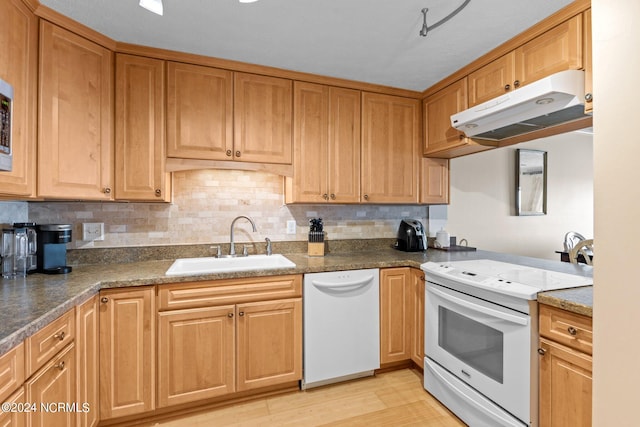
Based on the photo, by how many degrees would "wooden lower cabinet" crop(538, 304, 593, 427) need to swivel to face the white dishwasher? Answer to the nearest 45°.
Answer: approximately 45° to its right

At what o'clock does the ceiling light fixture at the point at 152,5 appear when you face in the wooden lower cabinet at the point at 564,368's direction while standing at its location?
The ceiling light fixture is roughly at 12 o'clock from the wooden lower cabinet.

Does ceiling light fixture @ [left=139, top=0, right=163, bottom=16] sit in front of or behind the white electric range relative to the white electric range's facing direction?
in front

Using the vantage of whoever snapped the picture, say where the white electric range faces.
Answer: facing the viewer and to the left of the viewer

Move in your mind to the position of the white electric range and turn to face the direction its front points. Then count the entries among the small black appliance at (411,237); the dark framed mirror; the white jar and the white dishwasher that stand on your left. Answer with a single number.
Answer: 0

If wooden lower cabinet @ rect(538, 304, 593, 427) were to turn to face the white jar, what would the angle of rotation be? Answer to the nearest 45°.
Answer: approximately 90° to its right

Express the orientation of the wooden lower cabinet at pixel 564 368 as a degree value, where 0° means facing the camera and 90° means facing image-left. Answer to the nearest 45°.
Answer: approximately 45°

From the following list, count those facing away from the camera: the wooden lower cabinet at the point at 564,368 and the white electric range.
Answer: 0

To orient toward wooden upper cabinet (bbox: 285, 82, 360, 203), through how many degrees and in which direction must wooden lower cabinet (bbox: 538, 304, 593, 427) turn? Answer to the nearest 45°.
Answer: approximately 45° to its right

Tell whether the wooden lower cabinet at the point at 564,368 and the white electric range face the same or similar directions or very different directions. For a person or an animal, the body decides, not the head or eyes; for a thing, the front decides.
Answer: same or similar directions

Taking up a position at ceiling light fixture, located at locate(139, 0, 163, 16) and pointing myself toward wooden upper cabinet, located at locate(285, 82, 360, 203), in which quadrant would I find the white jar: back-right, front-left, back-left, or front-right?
front-right

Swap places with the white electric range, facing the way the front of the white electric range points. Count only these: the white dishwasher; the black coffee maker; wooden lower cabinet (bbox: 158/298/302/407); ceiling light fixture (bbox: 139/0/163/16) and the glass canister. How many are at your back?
0

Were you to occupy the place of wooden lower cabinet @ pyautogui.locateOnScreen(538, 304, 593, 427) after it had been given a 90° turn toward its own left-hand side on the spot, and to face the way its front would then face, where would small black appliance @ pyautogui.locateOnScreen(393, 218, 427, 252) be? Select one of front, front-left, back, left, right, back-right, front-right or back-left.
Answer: back

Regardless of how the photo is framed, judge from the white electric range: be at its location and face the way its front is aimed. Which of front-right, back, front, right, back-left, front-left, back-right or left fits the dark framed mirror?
back-right

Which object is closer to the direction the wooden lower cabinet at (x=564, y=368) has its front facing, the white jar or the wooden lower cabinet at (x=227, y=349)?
the wooden lower cabinet
